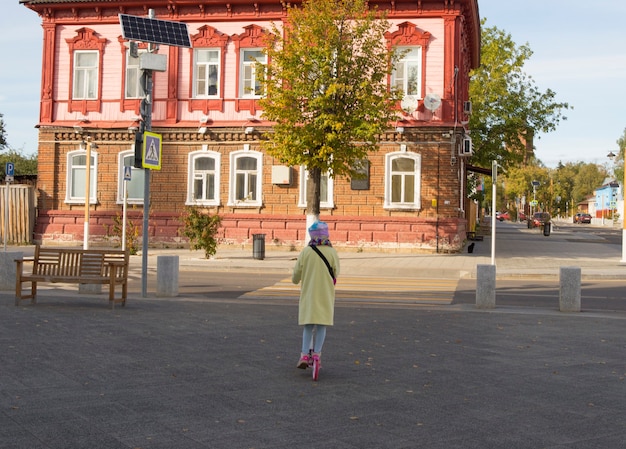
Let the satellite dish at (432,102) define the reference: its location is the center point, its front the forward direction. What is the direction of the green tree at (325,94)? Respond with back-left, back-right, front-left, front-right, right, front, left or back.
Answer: front-right

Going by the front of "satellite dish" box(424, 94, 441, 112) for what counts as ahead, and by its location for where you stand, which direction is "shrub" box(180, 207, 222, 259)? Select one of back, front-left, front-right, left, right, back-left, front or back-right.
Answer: front-right

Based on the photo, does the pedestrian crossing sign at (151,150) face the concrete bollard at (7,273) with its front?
no

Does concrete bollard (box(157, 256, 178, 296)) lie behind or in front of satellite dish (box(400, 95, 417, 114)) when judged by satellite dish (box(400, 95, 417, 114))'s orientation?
in front

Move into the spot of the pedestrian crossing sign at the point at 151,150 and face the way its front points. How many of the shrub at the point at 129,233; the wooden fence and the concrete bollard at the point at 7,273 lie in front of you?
0

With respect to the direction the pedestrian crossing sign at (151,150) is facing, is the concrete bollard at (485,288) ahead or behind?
ahead

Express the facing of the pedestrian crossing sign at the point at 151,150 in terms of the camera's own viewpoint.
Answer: facing the viewer and to the right of the viewer

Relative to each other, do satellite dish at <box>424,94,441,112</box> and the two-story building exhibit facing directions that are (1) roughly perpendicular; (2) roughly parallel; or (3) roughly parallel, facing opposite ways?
roughly parallel

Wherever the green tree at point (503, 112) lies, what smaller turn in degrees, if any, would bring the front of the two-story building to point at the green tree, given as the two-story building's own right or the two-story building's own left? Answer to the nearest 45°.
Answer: approximately 135° to the two-story building's own left

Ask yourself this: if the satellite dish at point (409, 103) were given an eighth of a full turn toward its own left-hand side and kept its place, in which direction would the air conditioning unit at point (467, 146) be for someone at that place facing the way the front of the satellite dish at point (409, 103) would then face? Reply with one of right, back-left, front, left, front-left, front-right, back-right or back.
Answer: front-left

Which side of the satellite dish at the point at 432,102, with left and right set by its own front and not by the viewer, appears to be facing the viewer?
front

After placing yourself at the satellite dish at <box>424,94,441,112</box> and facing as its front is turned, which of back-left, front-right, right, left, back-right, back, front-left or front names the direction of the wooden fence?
right

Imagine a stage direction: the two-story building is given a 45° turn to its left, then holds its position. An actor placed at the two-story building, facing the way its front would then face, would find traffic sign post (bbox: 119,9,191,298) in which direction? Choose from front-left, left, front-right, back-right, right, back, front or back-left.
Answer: front-right

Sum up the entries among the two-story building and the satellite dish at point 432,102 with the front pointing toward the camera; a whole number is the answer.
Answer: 2

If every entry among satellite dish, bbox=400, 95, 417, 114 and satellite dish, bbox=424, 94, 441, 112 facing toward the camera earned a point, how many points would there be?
2

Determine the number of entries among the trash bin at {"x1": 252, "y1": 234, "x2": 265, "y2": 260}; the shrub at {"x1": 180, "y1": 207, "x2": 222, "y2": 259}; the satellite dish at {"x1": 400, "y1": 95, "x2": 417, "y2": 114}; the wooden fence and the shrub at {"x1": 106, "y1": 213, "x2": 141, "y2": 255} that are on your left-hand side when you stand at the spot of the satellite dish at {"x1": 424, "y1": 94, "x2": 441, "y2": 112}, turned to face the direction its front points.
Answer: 0

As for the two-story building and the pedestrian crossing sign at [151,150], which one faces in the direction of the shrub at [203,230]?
the two-story building

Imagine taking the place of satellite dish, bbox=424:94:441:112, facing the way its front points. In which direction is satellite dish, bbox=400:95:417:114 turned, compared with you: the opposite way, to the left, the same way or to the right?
the same way

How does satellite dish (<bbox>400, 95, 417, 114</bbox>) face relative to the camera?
toward the camera

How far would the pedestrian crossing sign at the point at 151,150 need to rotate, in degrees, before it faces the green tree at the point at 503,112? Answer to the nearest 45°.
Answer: approximately 90° to its left
